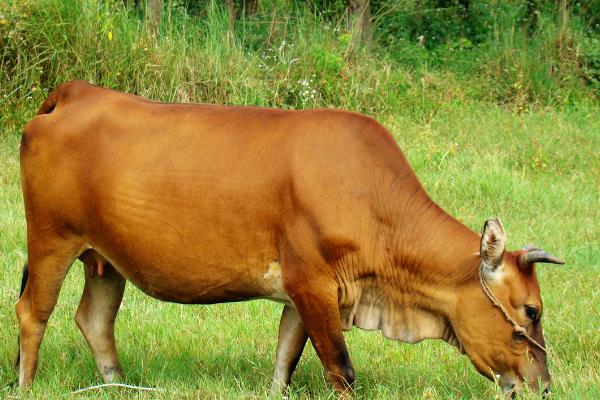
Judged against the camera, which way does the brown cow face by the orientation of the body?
to the viewer's right
